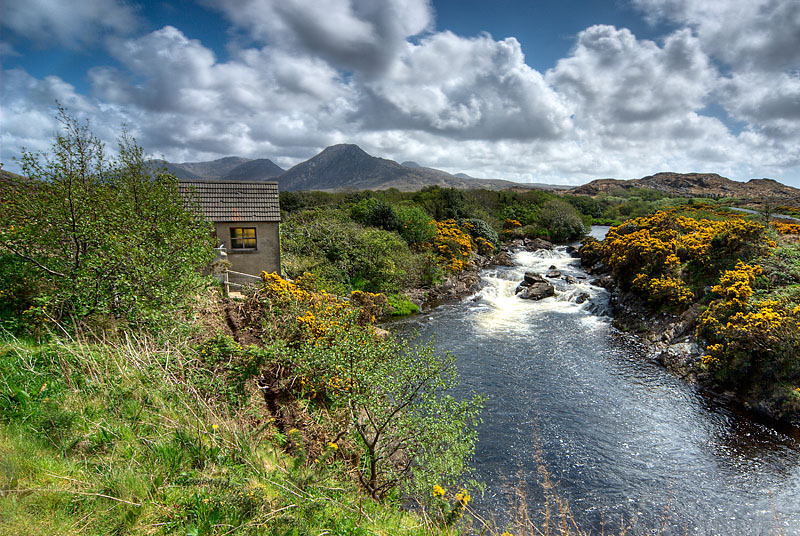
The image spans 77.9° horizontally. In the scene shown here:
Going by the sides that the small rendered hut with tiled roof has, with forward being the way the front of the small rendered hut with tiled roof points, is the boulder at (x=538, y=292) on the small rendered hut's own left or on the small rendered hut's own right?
on the small rendered hut's own left

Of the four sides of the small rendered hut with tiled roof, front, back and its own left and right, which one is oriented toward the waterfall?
left

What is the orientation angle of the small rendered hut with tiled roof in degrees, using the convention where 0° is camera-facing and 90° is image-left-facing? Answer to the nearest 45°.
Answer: approximately 0°

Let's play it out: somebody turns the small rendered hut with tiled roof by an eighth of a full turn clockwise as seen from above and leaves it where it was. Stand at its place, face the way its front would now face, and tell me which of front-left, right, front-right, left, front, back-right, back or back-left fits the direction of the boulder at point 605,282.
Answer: back-left

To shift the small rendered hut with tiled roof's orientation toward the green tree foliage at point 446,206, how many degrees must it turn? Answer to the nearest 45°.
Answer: approximately 135° to its left

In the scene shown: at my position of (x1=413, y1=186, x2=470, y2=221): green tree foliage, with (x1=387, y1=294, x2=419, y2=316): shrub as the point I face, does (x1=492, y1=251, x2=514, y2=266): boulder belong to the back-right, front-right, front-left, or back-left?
front-left

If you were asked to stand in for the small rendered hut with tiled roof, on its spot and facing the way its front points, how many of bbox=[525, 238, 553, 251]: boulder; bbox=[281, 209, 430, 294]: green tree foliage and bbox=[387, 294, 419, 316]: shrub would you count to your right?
0

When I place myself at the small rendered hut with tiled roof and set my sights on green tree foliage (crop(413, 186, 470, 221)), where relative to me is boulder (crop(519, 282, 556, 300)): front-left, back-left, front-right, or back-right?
front-right

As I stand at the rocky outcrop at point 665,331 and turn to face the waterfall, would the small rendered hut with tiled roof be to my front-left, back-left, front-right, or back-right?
front-left

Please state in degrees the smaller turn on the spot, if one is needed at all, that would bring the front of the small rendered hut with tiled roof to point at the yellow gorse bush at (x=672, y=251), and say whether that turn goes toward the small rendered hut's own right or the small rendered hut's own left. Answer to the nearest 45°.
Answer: approximately 90° to the small rendered hut's own left

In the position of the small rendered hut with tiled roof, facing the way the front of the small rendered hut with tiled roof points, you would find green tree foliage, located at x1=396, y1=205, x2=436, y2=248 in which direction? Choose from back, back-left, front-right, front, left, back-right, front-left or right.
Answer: back-left

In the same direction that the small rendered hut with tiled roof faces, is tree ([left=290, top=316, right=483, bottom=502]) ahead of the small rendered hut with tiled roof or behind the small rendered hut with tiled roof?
ahead

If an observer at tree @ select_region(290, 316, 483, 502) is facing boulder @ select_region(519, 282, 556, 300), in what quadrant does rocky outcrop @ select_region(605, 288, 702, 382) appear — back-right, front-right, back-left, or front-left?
front-right
